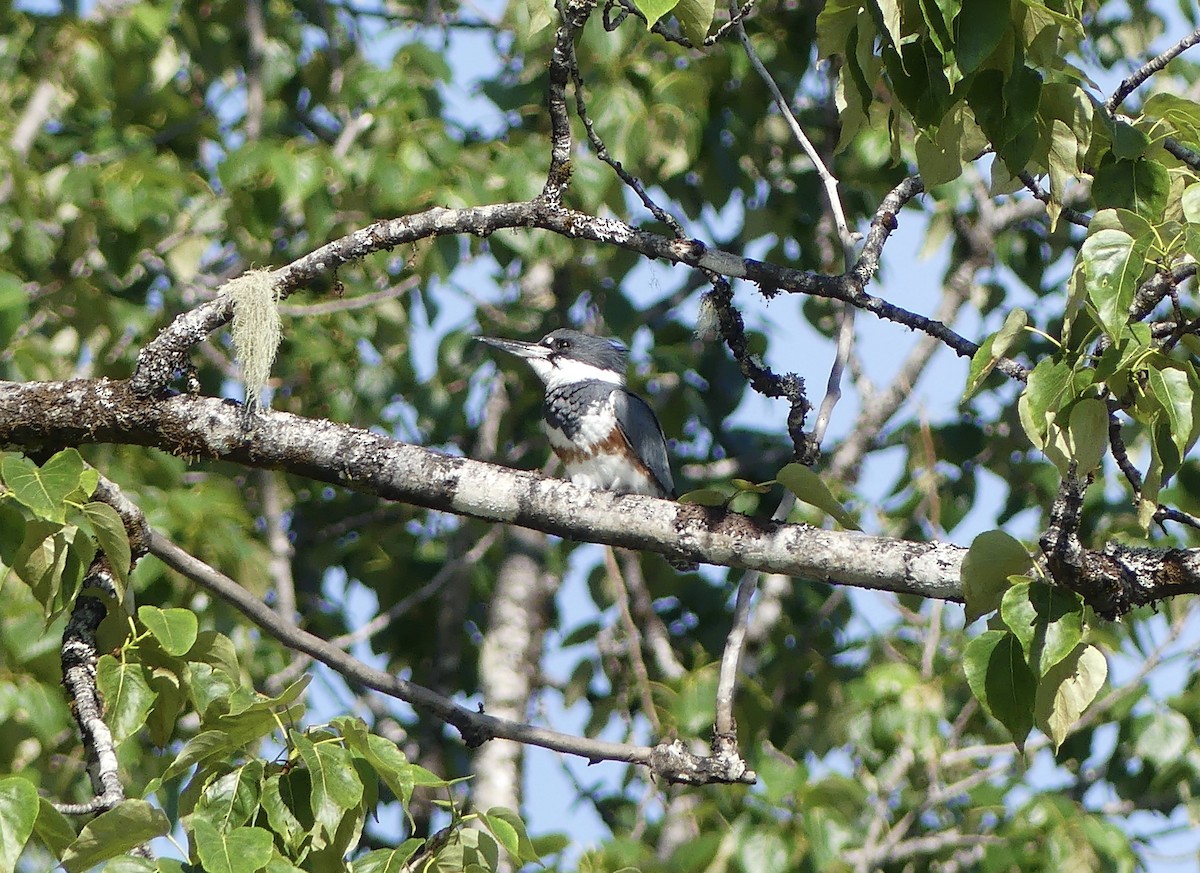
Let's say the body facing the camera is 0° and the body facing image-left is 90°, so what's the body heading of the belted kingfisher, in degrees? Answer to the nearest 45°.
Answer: approximately 45°

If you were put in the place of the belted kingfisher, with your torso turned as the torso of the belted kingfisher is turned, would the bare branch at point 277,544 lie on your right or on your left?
on your right

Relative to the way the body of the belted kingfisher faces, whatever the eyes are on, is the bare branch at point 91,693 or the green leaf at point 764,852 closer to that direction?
the bare branch

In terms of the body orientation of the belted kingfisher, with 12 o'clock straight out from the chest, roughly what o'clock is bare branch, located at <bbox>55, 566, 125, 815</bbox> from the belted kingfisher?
The bare branch is roughly at 1 o'clock from the belted kingfisher.

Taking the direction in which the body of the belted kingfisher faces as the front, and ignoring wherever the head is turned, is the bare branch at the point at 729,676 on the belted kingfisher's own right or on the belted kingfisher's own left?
on the belted kingfisher's own left

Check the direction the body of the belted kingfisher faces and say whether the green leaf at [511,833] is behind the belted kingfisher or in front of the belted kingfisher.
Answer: in front

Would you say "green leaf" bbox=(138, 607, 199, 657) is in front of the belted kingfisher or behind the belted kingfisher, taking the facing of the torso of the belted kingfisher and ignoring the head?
in front

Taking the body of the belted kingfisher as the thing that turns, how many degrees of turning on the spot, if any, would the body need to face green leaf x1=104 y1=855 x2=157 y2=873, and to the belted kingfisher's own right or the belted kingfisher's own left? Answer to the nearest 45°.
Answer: approximately 45° to the belted kingfisher's own left
